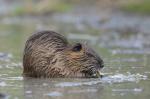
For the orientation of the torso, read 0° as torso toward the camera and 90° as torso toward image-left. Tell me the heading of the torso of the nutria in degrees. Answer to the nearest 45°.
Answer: approximately 270°
